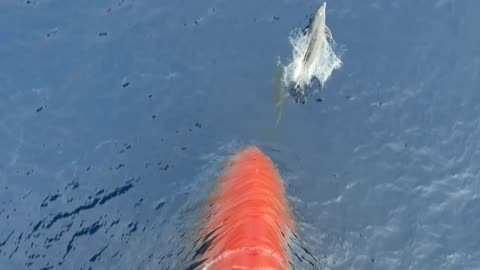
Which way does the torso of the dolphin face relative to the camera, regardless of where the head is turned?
away from the camera
